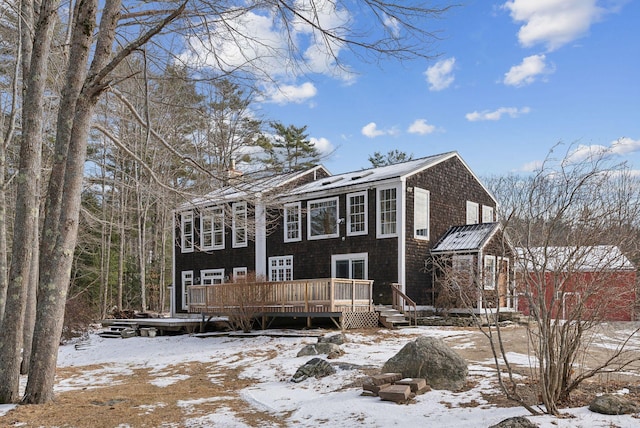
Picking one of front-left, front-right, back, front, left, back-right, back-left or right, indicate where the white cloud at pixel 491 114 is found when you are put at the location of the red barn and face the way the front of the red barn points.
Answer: back

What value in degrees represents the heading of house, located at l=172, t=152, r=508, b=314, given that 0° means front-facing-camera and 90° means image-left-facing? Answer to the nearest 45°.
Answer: approximately 45°

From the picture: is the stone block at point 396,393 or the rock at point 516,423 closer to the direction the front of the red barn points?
the rock

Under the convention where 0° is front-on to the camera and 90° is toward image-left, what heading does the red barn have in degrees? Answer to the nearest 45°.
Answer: approximately 0°

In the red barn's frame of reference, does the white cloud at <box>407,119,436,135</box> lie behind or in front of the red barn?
behind
